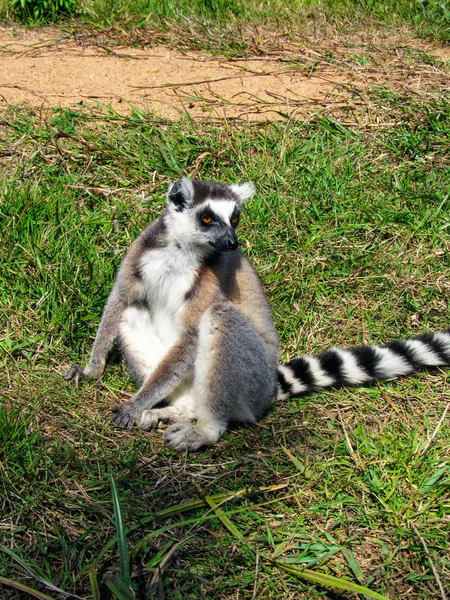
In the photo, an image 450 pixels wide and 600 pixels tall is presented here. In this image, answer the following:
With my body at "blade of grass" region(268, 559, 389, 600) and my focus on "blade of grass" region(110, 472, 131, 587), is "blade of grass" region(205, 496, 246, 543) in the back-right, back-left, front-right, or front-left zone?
front-right

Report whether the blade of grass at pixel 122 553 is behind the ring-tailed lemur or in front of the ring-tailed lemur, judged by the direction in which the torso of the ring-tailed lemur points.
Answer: in front

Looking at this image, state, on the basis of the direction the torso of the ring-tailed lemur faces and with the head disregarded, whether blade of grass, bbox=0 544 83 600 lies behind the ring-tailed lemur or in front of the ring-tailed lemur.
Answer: in front

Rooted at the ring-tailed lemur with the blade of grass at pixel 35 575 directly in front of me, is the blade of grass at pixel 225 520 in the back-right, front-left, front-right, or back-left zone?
front-left

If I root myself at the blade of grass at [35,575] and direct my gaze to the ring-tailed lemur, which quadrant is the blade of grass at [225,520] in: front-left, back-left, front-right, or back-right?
front-right

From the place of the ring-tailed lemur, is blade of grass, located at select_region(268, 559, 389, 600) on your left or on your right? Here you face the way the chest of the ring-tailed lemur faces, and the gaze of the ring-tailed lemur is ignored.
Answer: on your left

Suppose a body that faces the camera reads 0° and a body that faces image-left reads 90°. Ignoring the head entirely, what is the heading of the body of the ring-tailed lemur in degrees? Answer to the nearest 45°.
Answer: approximately 45°
